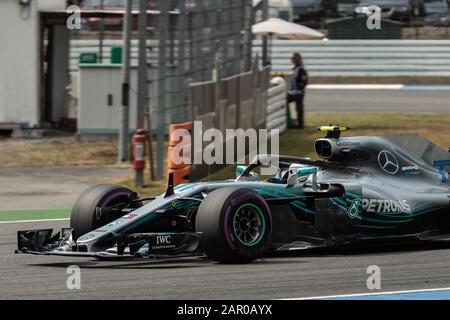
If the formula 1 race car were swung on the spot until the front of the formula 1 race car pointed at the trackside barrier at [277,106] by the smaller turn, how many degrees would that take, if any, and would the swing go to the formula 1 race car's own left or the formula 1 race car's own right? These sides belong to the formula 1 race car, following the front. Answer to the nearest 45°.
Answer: approximately 135° to the formula 1 race car's own right

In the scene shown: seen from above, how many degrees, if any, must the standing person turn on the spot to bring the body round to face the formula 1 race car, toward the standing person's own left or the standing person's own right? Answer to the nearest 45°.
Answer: approximately 90° to the standing person's own left

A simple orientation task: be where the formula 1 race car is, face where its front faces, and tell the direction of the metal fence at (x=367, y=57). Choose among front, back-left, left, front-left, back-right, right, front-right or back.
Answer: back-right

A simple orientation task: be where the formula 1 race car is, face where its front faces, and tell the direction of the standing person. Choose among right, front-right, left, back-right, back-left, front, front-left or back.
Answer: back-right

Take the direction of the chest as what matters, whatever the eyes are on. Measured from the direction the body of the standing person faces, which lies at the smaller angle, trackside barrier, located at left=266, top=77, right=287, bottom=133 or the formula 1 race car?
the trackside barrier

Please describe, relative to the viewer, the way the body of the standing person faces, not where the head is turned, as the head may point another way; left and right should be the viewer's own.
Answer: facing to the left of the viewer

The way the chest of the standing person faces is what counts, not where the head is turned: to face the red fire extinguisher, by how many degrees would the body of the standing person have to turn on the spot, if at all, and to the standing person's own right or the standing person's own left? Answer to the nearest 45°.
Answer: approximately 90° to the standing person's own left

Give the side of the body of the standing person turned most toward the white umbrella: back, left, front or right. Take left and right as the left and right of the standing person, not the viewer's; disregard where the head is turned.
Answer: right

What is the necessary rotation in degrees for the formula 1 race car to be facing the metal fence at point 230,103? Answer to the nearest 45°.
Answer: approximately 135° to its right
